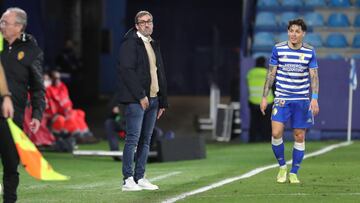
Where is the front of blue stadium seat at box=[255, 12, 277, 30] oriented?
toward the camera

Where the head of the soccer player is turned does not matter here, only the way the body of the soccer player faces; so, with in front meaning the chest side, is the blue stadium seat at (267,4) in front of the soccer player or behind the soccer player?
behind

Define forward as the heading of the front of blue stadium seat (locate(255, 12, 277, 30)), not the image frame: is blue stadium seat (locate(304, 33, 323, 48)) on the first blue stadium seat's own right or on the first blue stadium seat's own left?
on the first blue stadium seat's own left

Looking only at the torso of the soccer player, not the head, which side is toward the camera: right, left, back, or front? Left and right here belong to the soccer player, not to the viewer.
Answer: front

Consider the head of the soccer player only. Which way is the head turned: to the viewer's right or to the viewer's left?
to the viewer's left

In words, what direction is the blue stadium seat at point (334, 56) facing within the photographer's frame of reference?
facing the viewer

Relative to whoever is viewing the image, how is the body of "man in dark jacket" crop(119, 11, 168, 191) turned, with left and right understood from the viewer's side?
facing the viewer and to the right of the viewer
